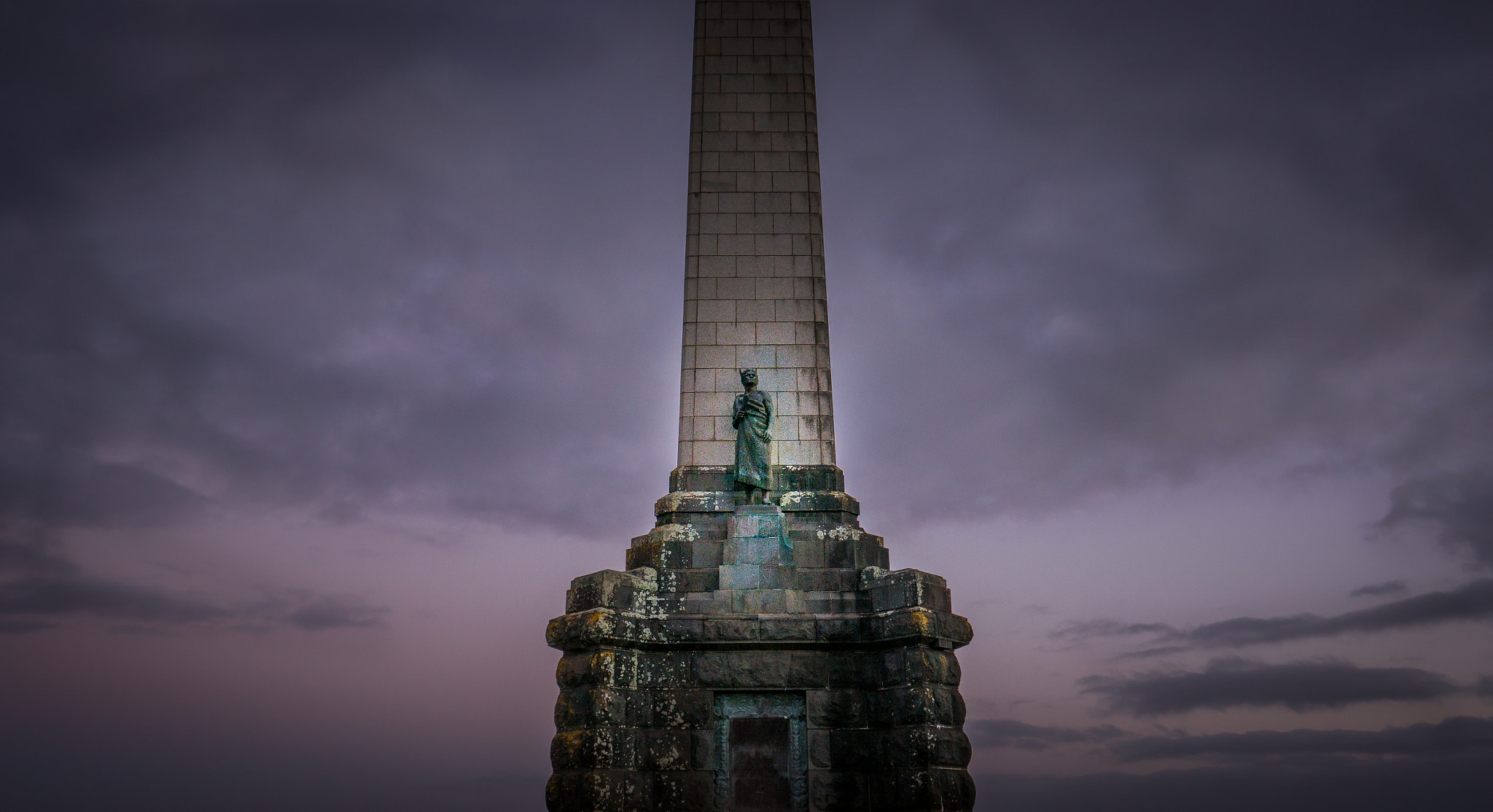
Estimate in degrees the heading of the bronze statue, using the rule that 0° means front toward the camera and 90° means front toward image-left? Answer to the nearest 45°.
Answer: approximately 0°
